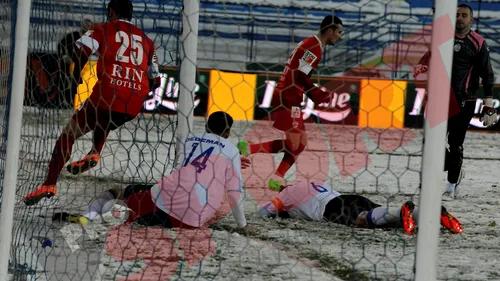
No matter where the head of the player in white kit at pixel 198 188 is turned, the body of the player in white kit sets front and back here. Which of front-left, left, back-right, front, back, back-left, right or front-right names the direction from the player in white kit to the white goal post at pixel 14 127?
back-left

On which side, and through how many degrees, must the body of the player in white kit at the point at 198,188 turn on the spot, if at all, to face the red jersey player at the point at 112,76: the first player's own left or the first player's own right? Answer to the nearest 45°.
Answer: approximately 45° to the first player's own left

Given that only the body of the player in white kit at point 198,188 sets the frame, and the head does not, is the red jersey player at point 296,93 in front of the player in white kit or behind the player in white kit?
in front

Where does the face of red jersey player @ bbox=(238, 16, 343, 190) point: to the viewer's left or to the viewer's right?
to the viewer's right

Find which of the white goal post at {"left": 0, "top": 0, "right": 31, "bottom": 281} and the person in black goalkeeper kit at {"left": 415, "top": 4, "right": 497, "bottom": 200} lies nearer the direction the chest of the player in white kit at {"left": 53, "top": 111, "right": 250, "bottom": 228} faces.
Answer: the person in black goalkeeper kit

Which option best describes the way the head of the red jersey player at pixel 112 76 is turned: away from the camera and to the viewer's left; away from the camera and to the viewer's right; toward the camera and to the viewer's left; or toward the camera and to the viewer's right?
away from the camera and to the viewer's left

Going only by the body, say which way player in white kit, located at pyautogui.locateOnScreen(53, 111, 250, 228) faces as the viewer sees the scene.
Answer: away from the camera

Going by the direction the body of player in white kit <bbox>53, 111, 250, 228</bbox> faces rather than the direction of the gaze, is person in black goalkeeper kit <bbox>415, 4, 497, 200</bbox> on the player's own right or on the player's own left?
on the player's own right

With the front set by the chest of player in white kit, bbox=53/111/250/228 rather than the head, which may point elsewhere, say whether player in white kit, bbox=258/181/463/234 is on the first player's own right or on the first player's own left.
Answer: on the first player's own right
